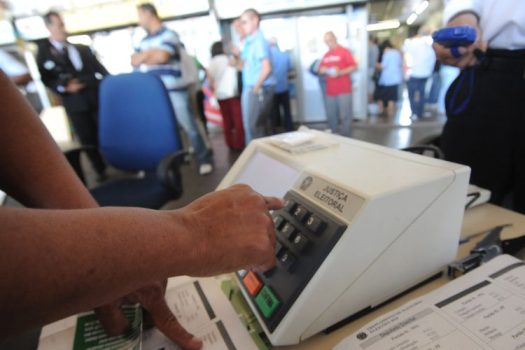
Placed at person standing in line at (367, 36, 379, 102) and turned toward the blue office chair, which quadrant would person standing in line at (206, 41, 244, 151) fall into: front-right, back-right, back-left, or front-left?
front-right

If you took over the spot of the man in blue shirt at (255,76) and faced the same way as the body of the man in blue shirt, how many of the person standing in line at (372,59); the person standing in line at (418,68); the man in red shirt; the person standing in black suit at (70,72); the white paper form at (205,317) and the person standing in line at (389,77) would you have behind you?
4

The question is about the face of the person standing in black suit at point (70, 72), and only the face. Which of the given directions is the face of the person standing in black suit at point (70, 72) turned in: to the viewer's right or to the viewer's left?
to the viewer's right

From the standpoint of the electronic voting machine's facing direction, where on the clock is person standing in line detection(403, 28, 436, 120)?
The person standing in line is roughly at 5 o'clock from the electronic voting machine.

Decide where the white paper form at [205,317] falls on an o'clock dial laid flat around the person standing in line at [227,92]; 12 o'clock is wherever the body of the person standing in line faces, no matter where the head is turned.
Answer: The white paper form is roughly at 6 o'clock from the person standing in line.

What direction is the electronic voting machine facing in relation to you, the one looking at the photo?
facing the viewer and to the left of the viewer

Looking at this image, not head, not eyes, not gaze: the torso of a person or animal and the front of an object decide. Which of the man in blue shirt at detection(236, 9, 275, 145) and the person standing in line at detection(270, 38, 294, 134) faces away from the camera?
the person standing in line

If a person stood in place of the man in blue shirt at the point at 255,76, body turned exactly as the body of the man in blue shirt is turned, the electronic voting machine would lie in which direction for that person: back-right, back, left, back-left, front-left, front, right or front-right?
front-left

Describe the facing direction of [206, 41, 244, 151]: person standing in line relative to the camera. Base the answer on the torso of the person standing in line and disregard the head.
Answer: away from the camera

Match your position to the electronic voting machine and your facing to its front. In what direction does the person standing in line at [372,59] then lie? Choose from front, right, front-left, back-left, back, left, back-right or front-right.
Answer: back-right

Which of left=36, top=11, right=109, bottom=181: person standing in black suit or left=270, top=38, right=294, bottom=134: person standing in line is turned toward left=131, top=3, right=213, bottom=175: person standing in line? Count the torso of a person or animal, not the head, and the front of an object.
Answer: left=36, top=11, right=109, bottom=181: person standing in black suit
